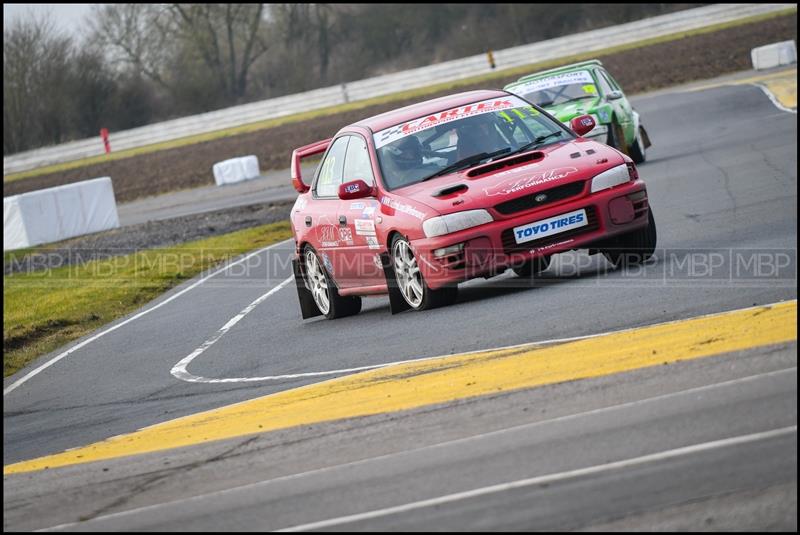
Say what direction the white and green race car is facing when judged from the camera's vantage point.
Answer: facing the viewer and to the left of the viewer

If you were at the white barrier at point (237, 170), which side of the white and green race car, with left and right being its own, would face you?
right

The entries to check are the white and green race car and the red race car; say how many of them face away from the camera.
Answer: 0

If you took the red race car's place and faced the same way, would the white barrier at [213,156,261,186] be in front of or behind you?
behind

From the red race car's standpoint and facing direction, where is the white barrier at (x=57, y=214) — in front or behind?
behind

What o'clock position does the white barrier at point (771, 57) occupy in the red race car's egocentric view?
The white barrier is roughly at 8 o'clock from the red race car.

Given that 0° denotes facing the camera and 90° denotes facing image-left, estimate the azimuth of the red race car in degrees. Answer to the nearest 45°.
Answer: approximately 315°

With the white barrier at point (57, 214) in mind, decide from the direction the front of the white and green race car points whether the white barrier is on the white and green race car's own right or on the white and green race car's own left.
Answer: on the white and green race car's own right
